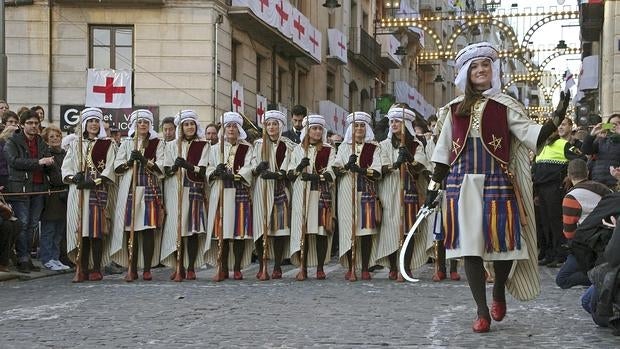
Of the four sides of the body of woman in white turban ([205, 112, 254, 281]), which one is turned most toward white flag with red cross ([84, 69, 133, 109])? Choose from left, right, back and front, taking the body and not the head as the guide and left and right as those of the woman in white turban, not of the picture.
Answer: back

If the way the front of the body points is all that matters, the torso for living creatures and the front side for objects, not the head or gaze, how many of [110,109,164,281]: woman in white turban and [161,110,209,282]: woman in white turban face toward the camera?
2

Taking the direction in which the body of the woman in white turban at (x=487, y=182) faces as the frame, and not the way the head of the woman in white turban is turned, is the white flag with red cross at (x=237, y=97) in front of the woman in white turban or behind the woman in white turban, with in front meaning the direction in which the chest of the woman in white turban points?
behind

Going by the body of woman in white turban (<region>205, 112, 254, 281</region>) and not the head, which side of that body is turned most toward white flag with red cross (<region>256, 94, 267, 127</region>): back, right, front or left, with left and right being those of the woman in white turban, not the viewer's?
back

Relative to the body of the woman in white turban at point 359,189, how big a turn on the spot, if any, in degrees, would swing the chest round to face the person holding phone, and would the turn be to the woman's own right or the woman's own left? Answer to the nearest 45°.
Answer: approximately 90° to the woman's own left

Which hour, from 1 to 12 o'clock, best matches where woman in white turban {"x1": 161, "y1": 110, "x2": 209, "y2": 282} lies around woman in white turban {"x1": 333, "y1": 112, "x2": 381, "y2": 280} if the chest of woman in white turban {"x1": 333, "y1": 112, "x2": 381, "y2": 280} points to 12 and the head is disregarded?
woman in white turban {"x1": 161, "y1": 110, "x2": 209, "y2": 282} is roughly at 3 o'clock from woman in white turban {"x1": 333, "y1": 112, "x2": 381, "y2": 280}.
